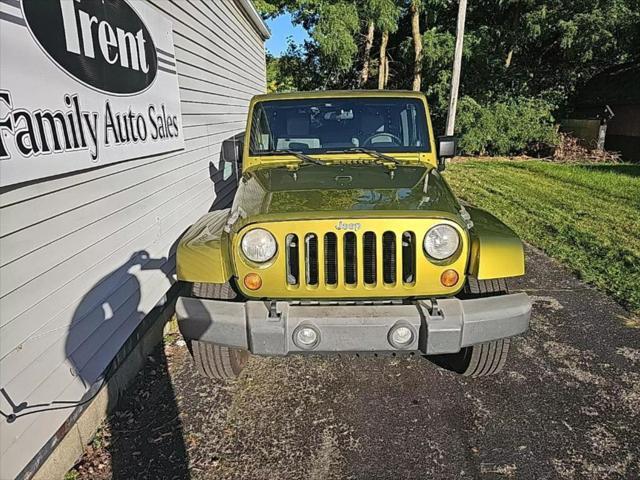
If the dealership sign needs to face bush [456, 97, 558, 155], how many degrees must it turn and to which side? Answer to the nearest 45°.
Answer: approximately 90° to its left

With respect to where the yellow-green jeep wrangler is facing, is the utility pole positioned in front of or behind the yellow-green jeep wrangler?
behind

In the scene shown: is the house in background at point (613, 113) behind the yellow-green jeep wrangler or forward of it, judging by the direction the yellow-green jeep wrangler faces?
behind

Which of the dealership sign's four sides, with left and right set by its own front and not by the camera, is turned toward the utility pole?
left

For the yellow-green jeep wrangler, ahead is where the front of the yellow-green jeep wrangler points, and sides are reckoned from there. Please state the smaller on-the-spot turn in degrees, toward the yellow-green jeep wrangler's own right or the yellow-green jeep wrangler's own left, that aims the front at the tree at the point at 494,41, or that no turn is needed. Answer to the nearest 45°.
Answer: approximately 180°

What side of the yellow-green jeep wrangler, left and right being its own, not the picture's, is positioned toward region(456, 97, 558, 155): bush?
back

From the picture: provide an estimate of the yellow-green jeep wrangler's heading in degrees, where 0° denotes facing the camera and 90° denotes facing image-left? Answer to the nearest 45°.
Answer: approximately 0°

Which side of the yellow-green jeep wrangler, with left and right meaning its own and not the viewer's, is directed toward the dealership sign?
right

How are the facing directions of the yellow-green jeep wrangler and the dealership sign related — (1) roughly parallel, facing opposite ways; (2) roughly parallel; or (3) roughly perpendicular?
roughly perpendicular

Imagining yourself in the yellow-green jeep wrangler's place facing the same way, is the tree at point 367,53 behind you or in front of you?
behind

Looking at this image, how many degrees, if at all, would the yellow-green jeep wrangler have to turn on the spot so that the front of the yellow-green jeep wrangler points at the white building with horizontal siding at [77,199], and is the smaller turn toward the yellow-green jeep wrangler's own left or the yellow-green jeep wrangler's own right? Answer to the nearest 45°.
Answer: approximately 90° to the yellow-green jeep wrangler's own right

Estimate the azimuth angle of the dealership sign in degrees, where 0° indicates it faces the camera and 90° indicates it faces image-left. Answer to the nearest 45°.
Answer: approximately 315°
